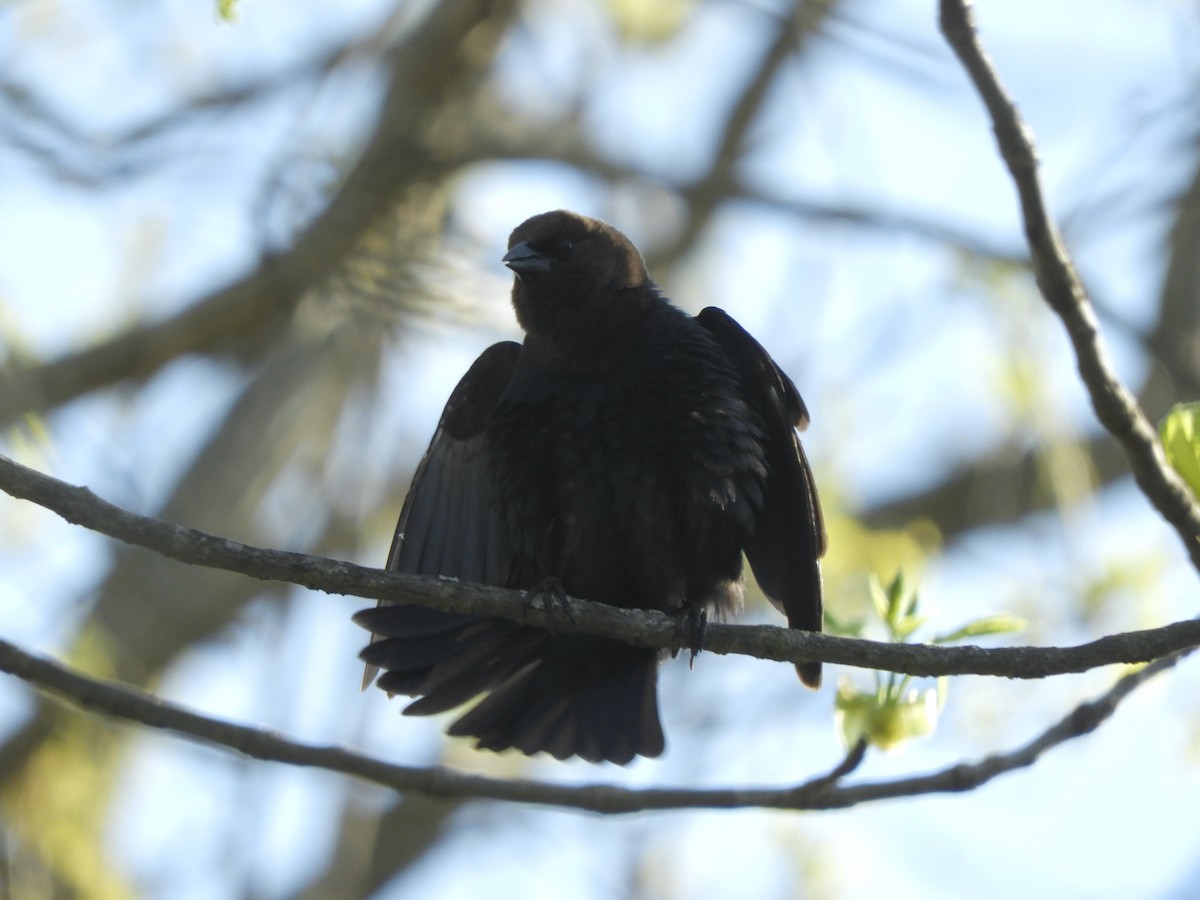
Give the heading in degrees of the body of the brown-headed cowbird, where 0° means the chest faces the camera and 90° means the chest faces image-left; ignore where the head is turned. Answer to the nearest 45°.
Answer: approximately 0°
